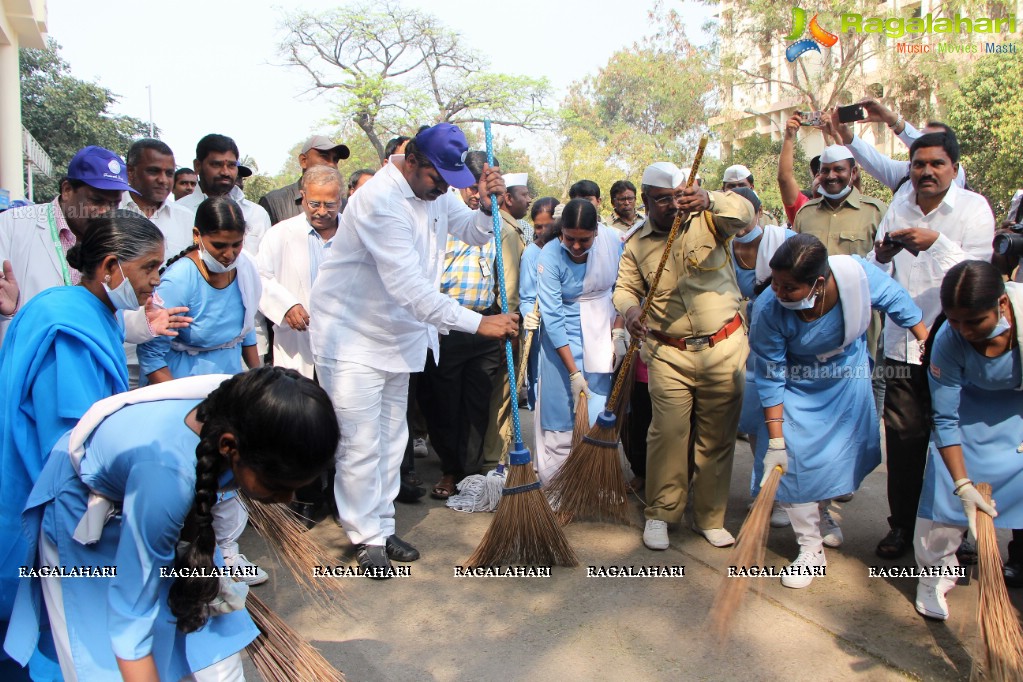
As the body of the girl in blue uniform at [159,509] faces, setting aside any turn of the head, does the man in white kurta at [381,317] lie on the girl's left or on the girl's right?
on the girl's left

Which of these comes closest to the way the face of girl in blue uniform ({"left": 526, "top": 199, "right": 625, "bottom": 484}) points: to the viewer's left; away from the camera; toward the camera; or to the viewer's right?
toward the camera

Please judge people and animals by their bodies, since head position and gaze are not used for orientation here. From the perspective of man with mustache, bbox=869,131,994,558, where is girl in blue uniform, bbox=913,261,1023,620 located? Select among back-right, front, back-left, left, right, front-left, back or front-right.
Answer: front-left

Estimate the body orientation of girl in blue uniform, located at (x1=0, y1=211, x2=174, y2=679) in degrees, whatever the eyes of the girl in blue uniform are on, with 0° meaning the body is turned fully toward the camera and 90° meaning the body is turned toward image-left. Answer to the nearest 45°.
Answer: approximately 270°

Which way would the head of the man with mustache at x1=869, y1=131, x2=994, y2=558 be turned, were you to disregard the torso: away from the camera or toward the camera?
toward the camera

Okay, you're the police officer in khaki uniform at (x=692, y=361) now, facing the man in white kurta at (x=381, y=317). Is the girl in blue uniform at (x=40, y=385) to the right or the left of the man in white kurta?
left

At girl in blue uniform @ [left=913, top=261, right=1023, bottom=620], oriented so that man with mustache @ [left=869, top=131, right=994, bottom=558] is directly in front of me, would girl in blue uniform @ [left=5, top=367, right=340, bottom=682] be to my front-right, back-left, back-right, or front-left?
back-left

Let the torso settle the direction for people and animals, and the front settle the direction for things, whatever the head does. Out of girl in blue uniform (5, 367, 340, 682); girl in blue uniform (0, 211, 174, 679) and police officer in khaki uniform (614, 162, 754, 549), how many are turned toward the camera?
1

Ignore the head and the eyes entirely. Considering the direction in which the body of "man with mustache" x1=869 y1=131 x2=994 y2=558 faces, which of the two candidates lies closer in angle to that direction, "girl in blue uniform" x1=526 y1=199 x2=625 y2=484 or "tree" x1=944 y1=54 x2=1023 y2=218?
the girl in blue uniform

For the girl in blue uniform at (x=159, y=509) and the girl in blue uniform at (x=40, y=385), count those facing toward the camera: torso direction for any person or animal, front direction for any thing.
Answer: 0

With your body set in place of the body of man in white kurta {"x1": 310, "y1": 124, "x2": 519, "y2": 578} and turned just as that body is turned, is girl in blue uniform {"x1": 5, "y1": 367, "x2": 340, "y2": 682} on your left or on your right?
on your right

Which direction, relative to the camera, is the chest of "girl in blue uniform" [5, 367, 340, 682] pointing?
to the viewer's right

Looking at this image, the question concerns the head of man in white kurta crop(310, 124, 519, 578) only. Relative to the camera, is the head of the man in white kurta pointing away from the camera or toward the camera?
toward the camera

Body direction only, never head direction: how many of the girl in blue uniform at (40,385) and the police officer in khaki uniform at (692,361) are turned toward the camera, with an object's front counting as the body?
1

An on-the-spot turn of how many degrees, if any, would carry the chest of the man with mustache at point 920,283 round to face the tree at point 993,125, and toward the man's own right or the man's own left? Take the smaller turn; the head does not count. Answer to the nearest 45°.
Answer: approximately 135° to the man's own right
